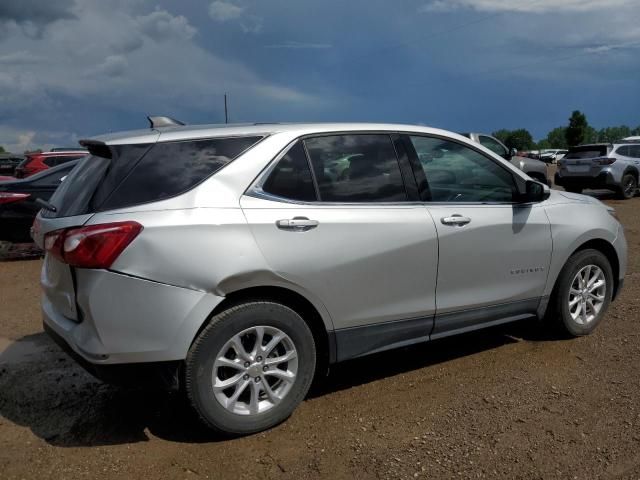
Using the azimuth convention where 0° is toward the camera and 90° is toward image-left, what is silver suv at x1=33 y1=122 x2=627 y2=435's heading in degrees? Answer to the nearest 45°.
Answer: approximately 225°

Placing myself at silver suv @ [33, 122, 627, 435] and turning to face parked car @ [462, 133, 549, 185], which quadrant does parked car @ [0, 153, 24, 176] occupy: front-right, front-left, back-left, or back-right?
front-left

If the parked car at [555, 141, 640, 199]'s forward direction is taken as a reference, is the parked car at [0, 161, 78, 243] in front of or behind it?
behind

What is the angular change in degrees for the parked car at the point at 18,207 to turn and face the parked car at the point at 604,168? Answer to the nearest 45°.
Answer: approximately 45° to its right

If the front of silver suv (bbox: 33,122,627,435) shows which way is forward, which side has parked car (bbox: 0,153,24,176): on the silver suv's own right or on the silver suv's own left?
on the silver suv's own left

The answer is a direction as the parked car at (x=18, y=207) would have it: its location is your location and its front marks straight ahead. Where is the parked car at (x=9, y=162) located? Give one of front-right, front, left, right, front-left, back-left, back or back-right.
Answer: front-left

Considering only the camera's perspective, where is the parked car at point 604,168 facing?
facing away from the viewer and to the right of the viewer

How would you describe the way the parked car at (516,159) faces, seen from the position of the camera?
facing to the right of the viewer

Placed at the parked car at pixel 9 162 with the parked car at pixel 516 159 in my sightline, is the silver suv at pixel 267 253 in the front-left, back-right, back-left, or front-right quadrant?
front-right

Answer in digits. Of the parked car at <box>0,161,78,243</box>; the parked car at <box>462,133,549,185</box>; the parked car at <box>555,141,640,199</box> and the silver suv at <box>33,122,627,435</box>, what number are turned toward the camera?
0
